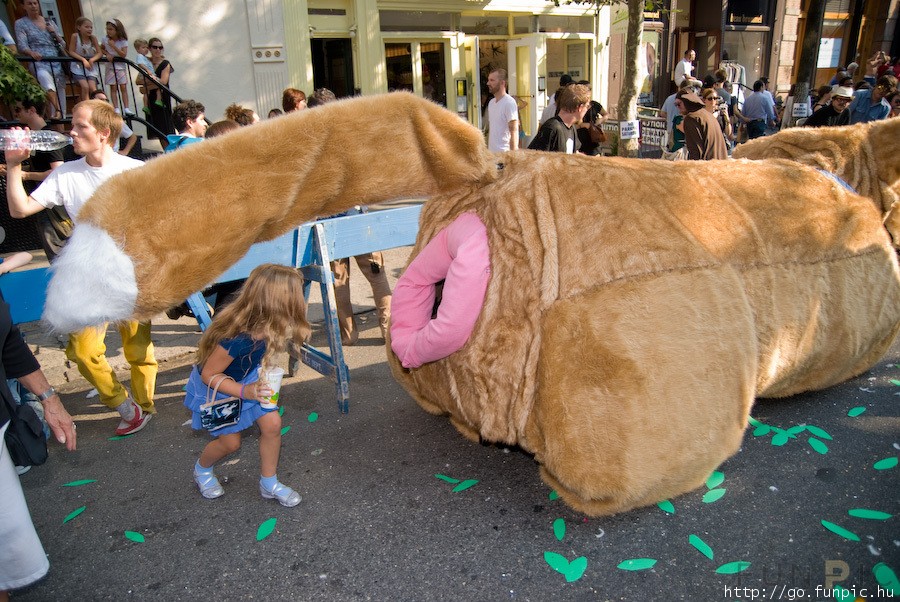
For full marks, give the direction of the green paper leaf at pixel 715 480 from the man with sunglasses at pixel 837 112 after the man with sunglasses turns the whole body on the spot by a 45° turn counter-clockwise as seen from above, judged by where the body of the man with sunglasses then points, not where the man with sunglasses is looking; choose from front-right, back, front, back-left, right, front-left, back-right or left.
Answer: right

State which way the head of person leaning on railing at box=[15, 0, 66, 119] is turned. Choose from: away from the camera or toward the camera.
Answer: toward the camera

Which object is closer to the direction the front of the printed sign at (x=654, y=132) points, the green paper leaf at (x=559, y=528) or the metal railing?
the green paper leaf

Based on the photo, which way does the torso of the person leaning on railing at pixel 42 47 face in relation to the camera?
toward the camera

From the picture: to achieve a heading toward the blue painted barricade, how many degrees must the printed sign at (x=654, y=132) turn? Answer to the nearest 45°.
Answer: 0° — it already faces it

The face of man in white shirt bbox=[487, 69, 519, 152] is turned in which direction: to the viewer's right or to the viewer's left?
to the viewer's left

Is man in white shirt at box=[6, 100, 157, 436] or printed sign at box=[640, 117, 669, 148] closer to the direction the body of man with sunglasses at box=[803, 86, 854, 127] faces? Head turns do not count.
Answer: the man in white shirt

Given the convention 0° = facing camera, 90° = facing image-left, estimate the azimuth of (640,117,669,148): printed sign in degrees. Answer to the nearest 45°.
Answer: approximately 0°

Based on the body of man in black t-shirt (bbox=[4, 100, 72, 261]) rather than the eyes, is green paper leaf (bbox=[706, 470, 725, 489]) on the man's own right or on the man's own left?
on the man's own left

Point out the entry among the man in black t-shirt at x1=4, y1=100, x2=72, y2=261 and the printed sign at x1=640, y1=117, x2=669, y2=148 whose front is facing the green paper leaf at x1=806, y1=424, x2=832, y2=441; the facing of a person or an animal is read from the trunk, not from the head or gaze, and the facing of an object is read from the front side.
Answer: the printed sign
